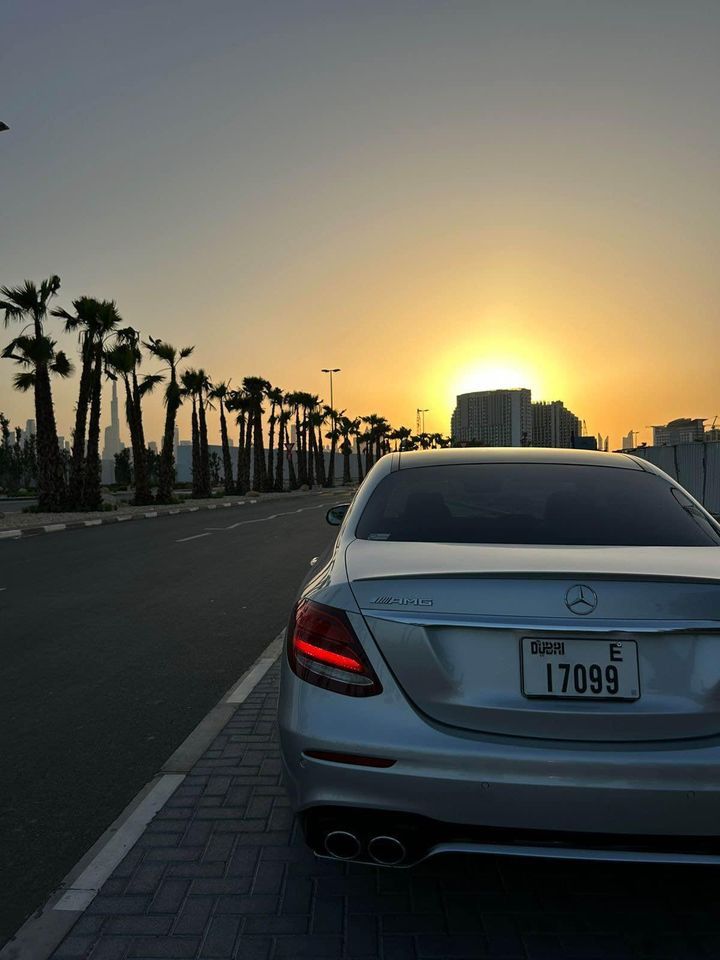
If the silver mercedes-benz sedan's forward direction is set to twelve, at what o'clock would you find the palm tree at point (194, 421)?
The palm tree is roughly at 11 o'clock from the silver mercedes-benz sedan.

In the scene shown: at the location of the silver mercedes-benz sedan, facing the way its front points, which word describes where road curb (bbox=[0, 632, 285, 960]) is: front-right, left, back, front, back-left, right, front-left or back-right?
left

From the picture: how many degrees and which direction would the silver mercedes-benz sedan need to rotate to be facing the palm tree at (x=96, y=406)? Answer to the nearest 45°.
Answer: approximately 45° to its left

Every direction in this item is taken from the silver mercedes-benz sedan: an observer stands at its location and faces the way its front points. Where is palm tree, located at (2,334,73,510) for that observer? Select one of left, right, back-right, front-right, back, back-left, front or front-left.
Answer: front-left

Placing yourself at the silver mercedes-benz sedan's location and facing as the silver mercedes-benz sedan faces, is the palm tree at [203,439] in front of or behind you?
in front

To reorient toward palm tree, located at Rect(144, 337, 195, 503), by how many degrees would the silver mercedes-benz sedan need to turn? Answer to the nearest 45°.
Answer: approximately 45° to its left

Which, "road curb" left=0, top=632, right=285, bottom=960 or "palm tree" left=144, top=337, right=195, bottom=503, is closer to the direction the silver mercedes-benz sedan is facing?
the palm tree

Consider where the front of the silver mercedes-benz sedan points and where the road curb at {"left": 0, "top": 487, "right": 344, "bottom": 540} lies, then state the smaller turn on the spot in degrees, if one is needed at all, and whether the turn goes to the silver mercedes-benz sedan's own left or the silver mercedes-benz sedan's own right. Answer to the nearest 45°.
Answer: approximately 45° to the silver mercedes-benz sedan's own left

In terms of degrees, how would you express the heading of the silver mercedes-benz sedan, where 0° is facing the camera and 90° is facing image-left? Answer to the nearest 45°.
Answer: approximately 180°
